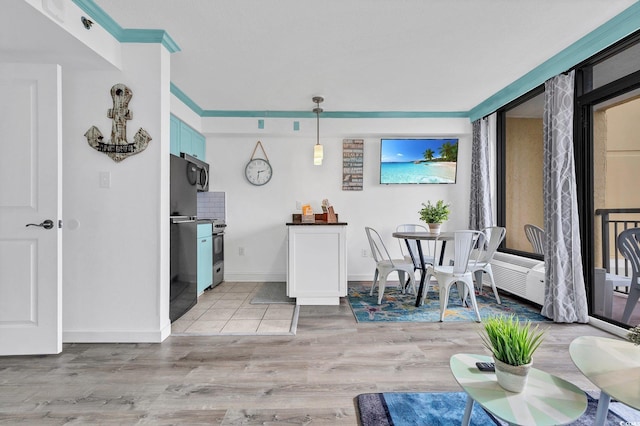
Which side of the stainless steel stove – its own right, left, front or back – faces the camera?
right

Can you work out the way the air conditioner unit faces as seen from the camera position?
facing the viewer and to the left of the viewer

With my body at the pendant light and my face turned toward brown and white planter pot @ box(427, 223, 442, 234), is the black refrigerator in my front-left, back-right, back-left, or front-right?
back-right

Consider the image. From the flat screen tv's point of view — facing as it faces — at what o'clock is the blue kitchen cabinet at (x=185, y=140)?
The blue kitchen cabinet is roughly at 2 o'clock from the flat screen tv.

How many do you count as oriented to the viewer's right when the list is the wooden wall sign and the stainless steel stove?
1

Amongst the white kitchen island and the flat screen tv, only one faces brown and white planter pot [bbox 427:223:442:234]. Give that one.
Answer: the flat screen tv

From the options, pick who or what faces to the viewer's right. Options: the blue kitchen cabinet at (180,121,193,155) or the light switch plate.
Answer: the blue kitchen cabinet

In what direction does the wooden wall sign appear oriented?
toward the camera

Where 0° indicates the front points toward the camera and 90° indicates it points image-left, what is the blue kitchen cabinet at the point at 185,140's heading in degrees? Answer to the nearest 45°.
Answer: approximately 315°

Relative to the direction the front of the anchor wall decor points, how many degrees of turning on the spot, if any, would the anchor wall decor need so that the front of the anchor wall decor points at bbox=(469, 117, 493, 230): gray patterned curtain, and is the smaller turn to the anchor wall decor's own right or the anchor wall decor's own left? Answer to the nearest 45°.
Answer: approximately 90° to the anchor wall decor's own left

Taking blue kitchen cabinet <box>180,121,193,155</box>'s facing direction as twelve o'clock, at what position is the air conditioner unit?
The air conditioner unit is roughly at 1 o'clock from the blue kitchen cabinet.

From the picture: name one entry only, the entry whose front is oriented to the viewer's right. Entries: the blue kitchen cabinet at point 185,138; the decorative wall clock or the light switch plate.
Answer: the blue kitchen cabinet

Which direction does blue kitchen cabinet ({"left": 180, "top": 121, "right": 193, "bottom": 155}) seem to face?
to the viewer's right

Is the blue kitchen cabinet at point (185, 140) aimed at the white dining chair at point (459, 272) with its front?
yes

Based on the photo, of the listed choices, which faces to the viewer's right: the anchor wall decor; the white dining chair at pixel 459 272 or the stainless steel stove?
the stainless steel stove

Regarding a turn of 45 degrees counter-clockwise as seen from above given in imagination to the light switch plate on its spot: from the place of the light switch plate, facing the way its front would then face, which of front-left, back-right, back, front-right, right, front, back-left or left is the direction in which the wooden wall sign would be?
front-left

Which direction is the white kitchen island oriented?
toward the camera
